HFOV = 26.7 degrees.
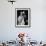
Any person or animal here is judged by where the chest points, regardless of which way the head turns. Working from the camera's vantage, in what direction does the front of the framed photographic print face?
facing the viewer
